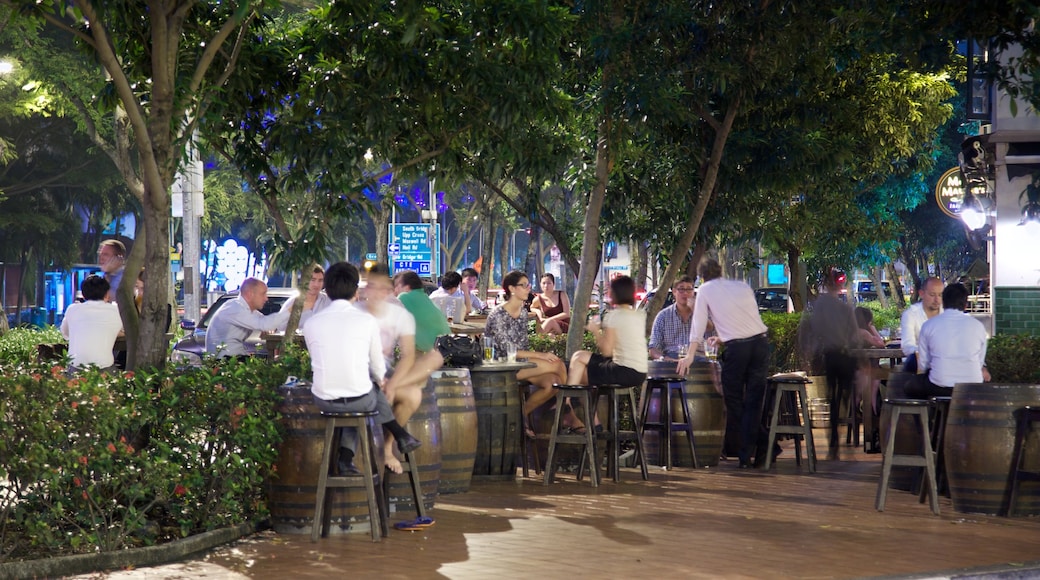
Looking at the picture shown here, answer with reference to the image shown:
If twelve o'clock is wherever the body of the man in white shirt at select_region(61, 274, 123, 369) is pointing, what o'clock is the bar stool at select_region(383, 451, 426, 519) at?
The bar stool is roughly at 5 o'clock from the man in white shirt.

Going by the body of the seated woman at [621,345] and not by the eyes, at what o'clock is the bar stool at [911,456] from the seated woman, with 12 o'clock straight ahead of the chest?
The bar stool is roughly at 6 o'clock from the seated woman.

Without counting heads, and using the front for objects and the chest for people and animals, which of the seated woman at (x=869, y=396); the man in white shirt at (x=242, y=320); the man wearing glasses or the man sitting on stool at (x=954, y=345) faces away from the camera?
the man sitting on stool

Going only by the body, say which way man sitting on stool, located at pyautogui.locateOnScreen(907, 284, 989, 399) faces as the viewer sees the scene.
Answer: away from the camera

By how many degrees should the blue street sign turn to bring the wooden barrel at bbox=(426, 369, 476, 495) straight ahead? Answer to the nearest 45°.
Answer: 0° — it already faces it

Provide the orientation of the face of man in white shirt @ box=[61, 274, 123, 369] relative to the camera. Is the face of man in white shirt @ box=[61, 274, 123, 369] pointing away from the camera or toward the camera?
away from the camera

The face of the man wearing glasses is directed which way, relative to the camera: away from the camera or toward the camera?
toward the camera

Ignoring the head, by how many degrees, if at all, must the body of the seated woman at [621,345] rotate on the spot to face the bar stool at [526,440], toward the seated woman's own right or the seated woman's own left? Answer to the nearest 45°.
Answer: approximately 45° to the seated woman's own left

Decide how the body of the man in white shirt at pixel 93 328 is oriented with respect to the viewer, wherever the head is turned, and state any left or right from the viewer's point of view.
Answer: facing away from the viewer

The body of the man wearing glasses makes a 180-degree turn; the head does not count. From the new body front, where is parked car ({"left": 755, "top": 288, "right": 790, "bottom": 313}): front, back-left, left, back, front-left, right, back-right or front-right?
front-right
